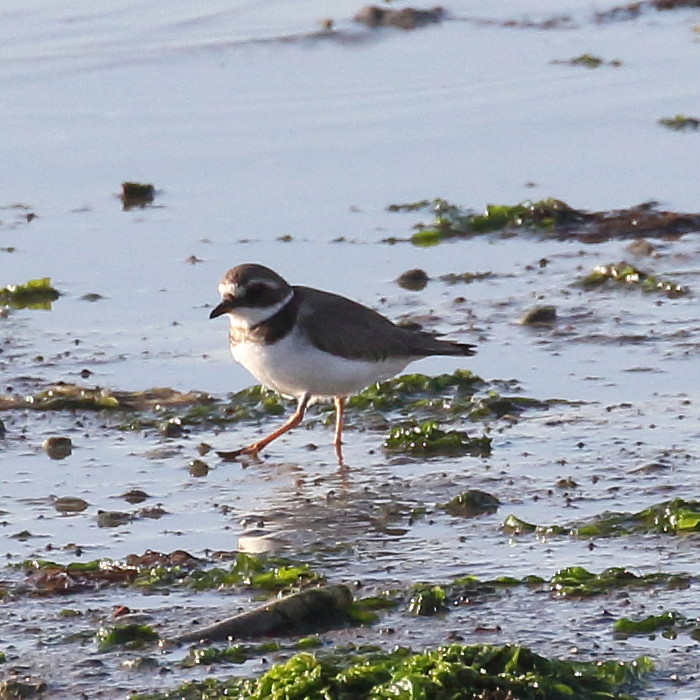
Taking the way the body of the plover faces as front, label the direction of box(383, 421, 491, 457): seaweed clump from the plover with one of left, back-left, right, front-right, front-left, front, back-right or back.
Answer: back-left

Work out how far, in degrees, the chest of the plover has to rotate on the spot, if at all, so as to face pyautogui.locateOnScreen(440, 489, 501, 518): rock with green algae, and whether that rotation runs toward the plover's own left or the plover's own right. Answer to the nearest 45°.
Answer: approximately 135° to the plover's own left

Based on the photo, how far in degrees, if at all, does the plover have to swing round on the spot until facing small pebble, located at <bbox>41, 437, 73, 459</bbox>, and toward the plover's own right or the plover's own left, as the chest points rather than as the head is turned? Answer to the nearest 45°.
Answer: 0° — it already faces it

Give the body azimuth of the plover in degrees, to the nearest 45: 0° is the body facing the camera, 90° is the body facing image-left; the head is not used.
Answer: approximately 90°

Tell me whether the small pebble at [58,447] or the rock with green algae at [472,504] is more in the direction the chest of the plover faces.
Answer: the small pebble

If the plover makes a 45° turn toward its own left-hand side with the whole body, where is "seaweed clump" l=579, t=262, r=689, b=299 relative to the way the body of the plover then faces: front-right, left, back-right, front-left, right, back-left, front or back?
back

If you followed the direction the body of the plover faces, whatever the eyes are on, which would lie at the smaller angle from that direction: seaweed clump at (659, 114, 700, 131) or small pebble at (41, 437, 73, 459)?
the small pebble

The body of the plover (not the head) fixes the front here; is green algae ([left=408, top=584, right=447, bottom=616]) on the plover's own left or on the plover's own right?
on the plover's own left

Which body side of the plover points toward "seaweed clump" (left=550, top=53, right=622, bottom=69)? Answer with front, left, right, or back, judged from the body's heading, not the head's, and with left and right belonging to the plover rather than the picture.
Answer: right

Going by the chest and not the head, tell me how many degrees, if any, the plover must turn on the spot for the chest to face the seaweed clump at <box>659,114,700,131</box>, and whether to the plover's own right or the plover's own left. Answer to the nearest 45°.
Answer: approximately 135° to the plover's own right
